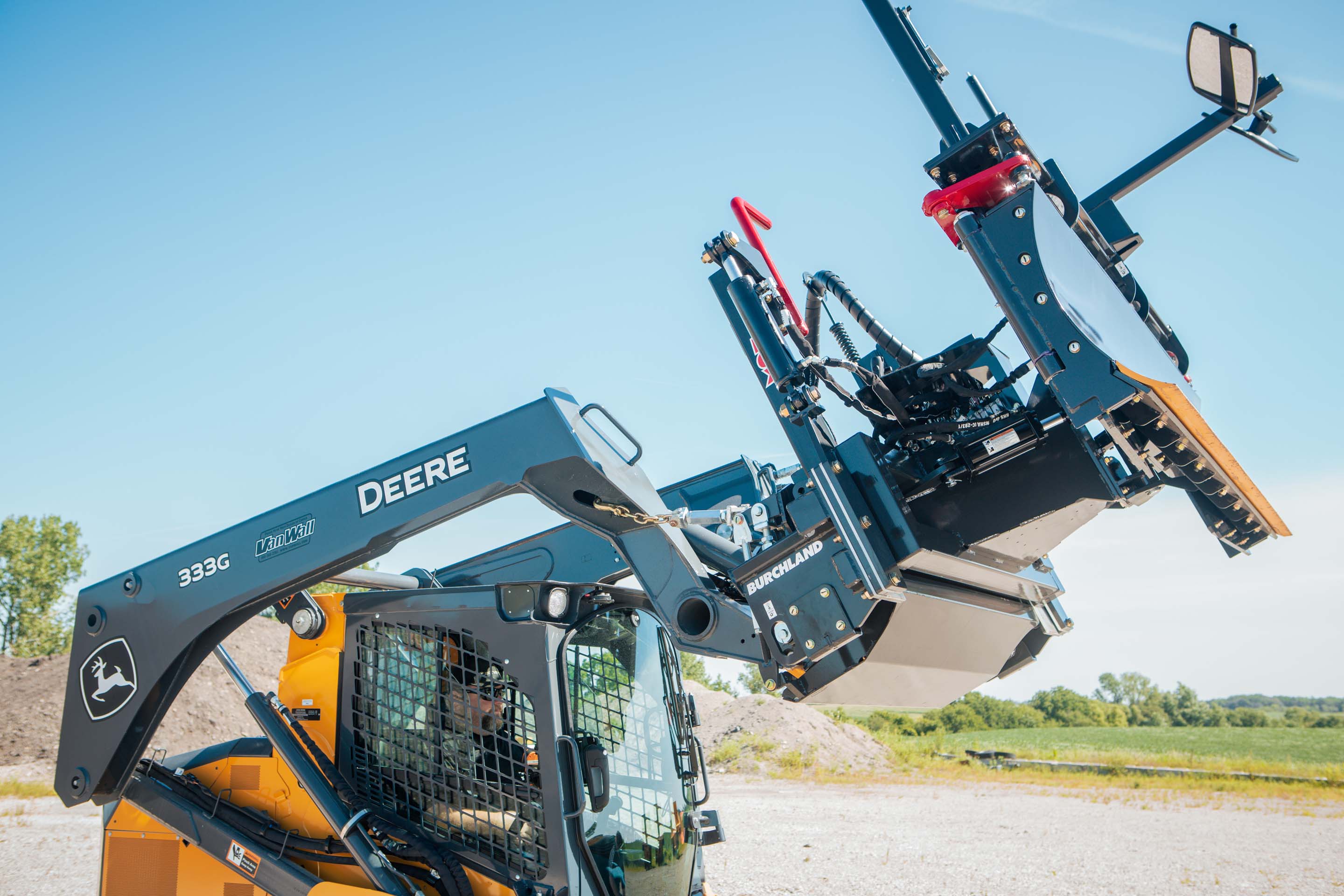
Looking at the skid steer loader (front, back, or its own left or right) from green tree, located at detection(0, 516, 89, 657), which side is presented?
back

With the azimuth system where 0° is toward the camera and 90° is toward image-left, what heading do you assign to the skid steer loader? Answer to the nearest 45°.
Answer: approximately 315°

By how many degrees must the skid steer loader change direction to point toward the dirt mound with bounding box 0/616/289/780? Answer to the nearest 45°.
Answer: approximately 180°
